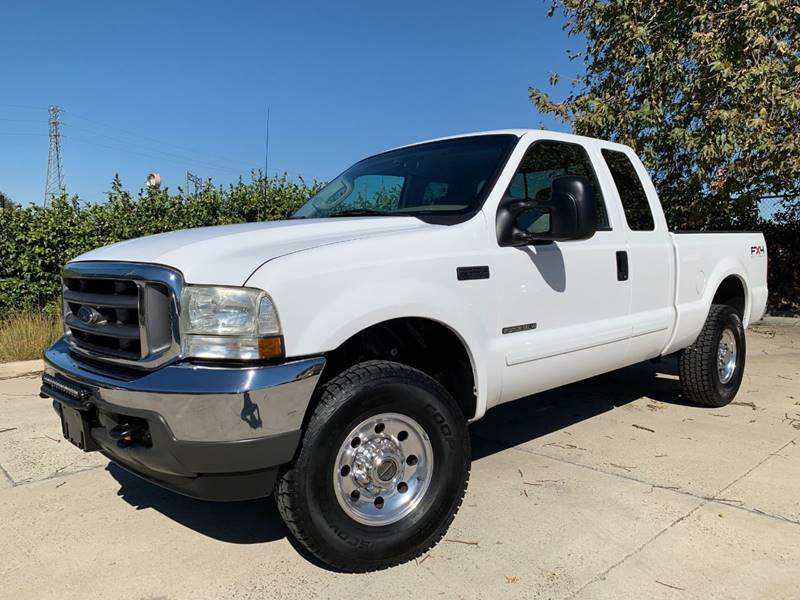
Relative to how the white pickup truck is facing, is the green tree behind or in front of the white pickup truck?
behind

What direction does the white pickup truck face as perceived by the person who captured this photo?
facing the viewer and to the left of the viewer

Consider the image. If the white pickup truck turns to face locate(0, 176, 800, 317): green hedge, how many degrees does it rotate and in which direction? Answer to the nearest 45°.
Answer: approximately 90° to its right
